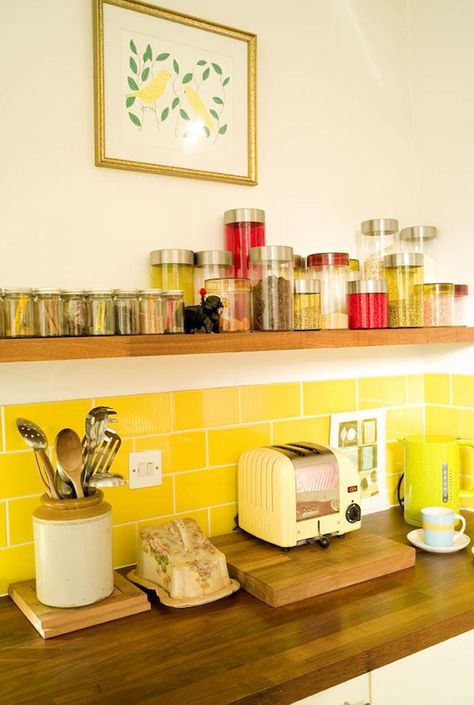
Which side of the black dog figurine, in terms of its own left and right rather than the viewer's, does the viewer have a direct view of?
right

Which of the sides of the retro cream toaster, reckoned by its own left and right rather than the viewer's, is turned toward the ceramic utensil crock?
right

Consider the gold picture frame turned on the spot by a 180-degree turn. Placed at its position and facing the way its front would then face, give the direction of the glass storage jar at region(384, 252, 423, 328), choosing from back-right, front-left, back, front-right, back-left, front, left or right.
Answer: back-right

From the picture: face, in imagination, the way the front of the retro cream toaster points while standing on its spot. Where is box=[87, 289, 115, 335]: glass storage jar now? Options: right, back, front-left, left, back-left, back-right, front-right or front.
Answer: right

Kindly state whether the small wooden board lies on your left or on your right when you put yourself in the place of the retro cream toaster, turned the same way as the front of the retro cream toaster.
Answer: on your right

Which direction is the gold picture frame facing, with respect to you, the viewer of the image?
facing the viewer and to the right of the viewer

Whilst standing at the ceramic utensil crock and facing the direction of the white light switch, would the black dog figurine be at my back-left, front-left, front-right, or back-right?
front-right

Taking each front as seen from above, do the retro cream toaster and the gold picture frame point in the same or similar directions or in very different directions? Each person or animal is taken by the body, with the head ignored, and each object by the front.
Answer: same or similar directions

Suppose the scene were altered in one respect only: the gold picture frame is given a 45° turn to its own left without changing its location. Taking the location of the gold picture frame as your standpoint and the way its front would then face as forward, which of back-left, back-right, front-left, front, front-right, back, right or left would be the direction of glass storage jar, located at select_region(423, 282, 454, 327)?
front
